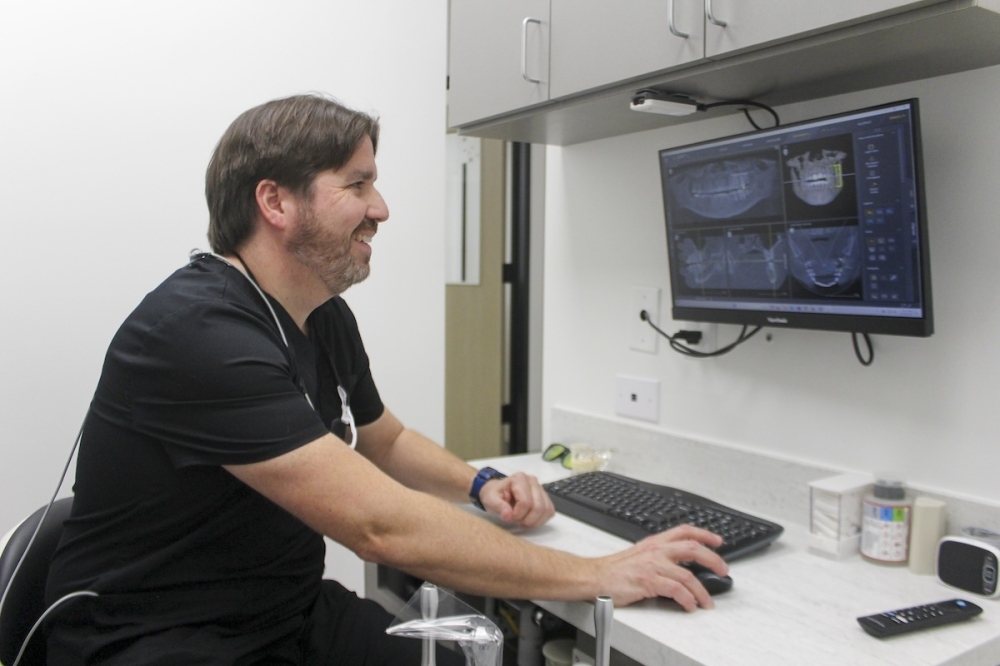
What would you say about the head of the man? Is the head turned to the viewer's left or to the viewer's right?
to the viewer's right

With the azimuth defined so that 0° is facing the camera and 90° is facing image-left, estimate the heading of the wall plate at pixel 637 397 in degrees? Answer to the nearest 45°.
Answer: approximately 45°

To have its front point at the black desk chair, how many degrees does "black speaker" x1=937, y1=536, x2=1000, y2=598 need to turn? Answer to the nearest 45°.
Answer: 0° — it already faces it

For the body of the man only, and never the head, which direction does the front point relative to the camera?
to the viewer's right

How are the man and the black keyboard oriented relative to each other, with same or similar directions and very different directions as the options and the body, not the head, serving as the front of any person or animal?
very different directions

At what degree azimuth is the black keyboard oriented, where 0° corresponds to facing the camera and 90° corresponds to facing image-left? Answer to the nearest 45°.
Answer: approximately 45°

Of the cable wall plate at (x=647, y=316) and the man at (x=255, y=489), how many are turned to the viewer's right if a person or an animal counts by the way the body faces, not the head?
1

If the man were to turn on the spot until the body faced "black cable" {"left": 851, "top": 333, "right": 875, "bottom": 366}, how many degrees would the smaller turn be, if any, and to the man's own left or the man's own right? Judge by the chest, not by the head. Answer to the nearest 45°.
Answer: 0° — they already face it

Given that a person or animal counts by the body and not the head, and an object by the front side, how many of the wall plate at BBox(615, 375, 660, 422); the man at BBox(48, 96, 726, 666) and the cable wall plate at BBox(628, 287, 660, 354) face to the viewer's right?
1
